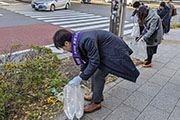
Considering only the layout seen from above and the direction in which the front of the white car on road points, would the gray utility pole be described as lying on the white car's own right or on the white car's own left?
on the white car's own left

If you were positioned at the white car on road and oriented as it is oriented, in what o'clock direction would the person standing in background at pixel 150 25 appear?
The person standing in background is roughly at 10 o'clock from the white car on road.

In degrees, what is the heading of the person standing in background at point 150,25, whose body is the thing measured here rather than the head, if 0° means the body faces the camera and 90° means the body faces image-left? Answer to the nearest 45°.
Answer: approximately 90°

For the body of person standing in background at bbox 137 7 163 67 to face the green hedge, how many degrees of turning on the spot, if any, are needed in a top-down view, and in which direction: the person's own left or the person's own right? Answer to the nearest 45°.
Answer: approximately 45° to the person's own left

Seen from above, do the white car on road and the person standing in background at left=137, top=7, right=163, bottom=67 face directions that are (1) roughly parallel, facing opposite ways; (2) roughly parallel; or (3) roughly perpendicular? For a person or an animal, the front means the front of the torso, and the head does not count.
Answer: roughly perpendicular

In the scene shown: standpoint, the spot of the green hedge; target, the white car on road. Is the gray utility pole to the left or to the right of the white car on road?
right

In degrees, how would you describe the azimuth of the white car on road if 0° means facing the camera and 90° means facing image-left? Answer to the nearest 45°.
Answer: approximately 45°
